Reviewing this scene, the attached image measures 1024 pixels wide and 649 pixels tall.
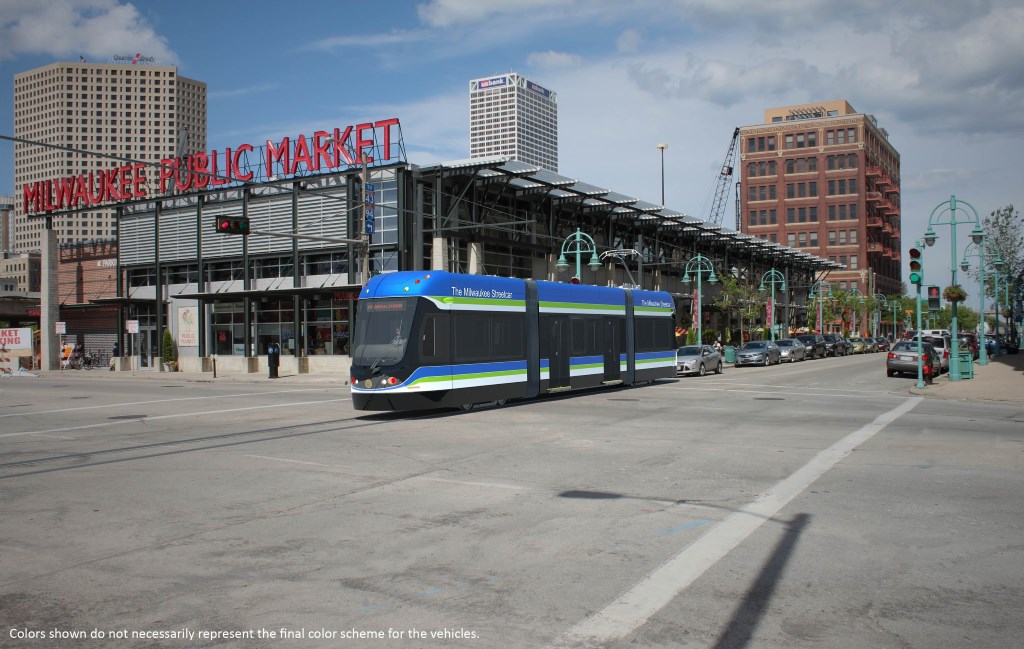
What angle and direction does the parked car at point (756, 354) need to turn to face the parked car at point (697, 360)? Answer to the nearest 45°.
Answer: approximately 45° to its left

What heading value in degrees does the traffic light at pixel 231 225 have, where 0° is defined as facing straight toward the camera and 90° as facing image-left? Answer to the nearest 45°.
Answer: approximately 0°

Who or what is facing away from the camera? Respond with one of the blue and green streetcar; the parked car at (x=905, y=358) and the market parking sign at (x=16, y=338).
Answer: the parked car

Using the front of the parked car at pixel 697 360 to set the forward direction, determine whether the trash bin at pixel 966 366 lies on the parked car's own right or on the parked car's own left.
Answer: on the parked car's own left

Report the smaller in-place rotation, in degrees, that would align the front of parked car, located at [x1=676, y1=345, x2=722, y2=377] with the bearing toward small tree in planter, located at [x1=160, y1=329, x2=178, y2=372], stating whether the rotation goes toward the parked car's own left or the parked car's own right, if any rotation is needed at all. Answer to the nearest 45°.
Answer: approximately 45° to the parked car's own right

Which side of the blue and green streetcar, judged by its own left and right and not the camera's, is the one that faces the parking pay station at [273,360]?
right

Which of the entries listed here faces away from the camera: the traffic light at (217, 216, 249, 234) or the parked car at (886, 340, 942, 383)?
the parked car

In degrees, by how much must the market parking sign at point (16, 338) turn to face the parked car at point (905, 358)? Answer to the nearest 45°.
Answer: approximately 45° to its left

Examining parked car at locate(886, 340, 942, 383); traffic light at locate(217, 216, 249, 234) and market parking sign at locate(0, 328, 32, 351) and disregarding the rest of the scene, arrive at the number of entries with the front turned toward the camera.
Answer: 2

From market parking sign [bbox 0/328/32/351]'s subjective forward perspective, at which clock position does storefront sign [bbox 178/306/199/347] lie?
storefront sign [bbox 178/306/199/347] is roughly at 10 o'clock from market parking sign [bbox 0/328/32/351].

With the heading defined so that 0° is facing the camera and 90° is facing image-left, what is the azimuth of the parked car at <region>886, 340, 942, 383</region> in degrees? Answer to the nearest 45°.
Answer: approximately 180°

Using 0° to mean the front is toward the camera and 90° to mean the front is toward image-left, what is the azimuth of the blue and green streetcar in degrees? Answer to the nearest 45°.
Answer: approximately 45°
